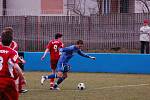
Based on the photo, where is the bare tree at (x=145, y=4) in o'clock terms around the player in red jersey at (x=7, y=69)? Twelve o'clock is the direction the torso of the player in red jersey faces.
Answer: The bare tree is roughly at 11 o'clock from the player in red jersey.

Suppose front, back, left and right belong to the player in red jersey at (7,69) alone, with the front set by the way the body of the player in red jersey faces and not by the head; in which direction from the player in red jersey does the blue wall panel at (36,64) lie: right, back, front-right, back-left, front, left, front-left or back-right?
front-left

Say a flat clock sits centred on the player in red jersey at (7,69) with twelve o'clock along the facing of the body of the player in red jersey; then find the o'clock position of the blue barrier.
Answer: The blue barrier is roughly at 11 o'clock from the player in red jersey.

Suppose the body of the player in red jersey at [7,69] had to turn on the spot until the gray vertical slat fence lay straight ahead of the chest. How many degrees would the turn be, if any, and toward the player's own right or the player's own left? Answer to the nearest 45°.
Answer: approximately 45° to the player's own left

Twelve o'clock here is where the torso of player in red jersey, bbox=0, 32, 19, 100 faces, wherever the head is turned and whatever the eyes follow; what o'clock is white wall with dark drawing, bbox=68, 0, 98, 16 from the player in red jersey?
The white wall with dark drawing is roughly at 11 o'clock from the player in red jersey.

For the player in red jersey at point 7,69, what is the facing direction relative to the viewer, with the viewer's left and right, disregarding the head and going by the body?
facing away from the viewer and to the right of the viewer
